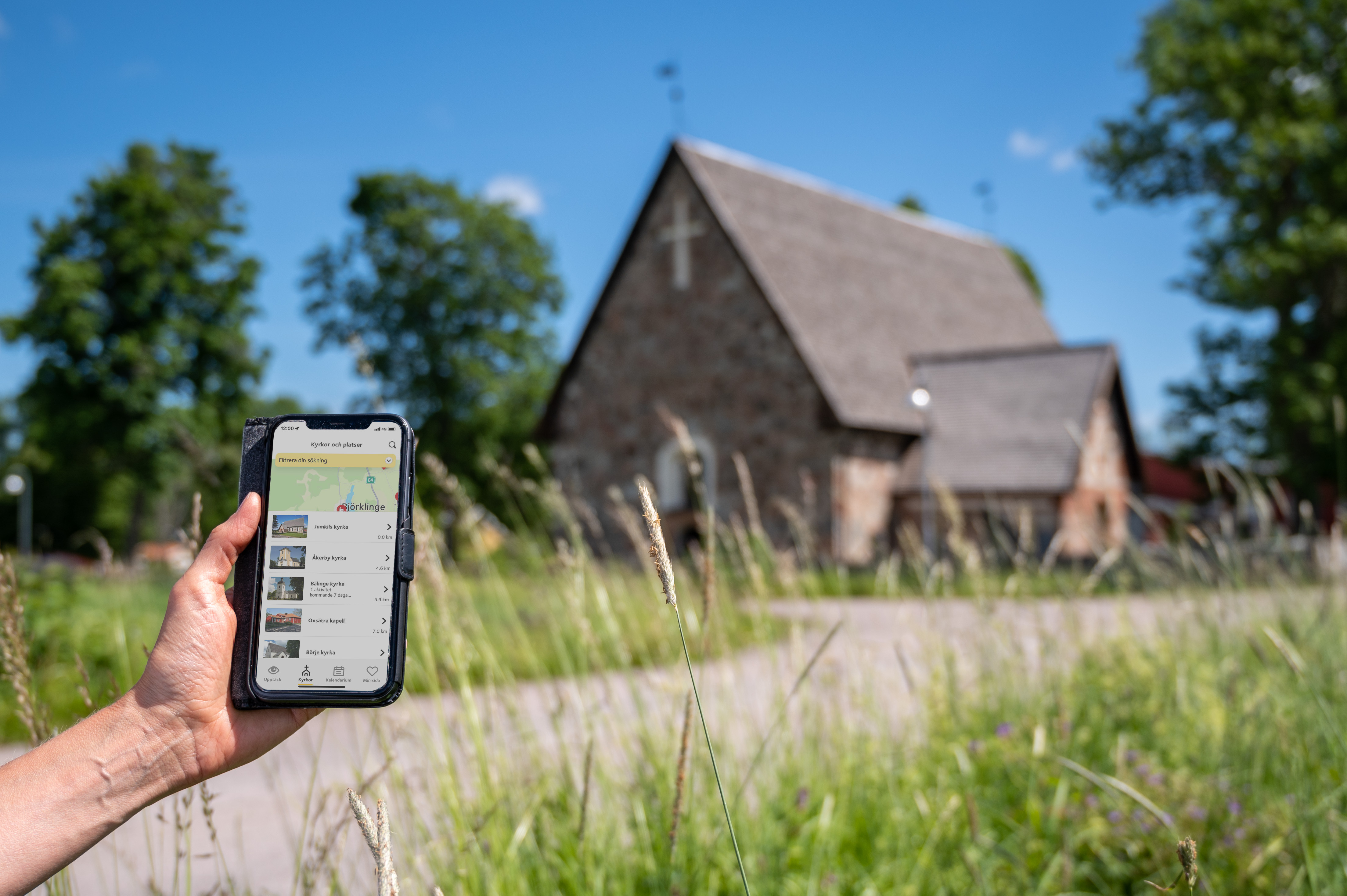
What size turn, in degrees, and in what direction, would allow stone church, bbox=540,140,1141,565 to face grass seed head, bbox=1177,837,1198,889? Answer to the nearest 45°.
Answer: approximately 45° to its left

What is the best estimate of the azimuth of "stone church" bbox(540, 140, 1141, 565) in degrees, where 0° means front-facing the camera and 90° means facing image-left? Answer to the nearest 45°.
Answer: approximately 45°

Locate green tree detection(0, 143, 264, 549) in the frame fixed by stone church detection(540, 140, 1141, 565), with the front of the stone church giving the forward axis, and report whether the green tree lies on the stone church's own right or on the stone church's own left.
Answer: on the stone church's own right

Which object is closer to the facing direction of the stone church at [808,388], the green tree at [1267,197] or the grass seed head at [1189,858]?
the grass seed head

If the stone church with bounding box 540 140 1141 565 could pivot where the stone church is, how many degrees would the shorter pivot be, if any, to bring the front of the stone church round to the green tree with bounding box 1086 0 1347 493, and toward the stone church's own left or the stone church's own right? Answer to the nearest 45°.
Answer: approximately 135° to the stone church's own left

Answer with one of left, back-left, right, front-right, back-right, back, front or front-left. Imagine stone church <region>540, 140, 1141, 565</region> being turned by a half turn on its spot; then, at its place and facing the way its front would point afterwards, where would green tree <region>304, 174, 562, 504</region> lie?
left
